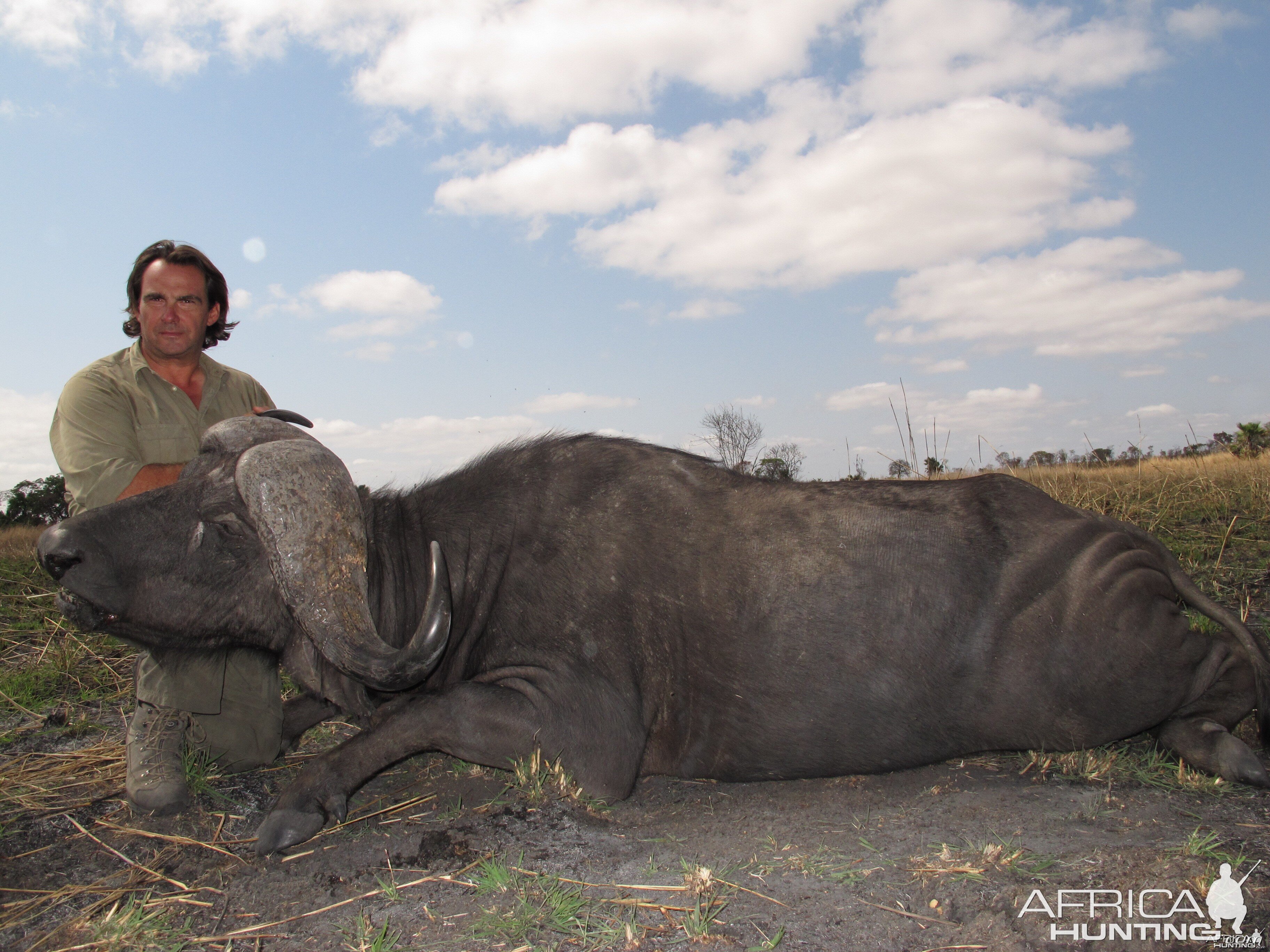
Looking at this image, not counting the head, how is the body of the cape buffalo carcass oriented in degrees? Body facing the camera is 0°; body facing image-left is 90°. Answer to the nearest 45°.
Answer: approximately 90°

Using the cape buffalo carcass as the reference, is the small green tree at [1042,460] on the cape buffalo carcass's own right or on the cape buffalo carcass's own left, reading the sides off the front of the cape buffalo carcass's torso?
on the cape buffalo carcass's own right
